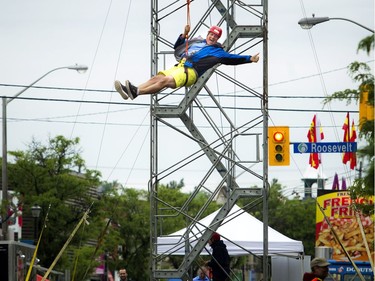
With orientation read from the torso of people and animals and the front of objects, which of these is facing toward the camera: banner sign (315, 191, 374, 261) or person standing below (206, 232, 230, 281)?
the banner sign

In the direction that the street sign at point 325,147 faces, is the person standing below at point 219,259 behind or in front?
in front

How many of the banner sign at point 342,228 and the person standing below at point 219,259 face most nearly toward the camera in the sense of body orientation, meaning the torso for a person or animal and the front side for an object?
1

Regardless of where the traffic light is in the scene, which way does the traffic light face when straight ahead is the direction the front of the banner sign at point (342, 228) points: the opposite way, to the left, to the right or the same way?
the same way

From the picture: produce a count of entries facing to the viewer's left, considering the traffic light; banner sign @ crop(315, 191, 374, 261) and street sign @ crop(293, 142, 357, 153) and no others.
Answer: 0

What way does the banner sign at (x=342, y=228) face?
toward the camera

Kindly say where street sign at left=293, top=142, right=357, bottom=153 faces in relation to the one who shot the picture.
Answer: facing the viewer

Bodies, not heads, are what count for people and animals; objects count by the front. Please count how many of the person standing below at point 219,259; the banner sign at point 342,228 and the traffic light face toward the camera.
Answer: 2

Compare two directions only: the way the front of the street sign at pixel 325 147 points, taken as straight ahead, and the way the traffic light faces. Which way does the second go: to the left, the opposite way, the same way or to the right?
the same way

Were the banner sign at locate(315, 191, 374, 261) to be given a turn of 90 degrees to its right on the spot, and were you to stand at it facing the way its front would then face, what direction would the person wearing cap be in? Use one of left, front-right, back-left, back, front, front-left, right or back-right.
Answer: left

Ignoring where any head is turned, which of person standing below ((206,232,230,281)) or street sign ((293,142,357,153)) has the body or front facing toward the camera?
the street sign

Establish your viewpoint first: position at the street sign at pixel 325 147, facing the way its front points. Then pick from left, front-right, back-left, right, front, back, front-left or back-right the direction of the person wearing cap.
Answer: front
